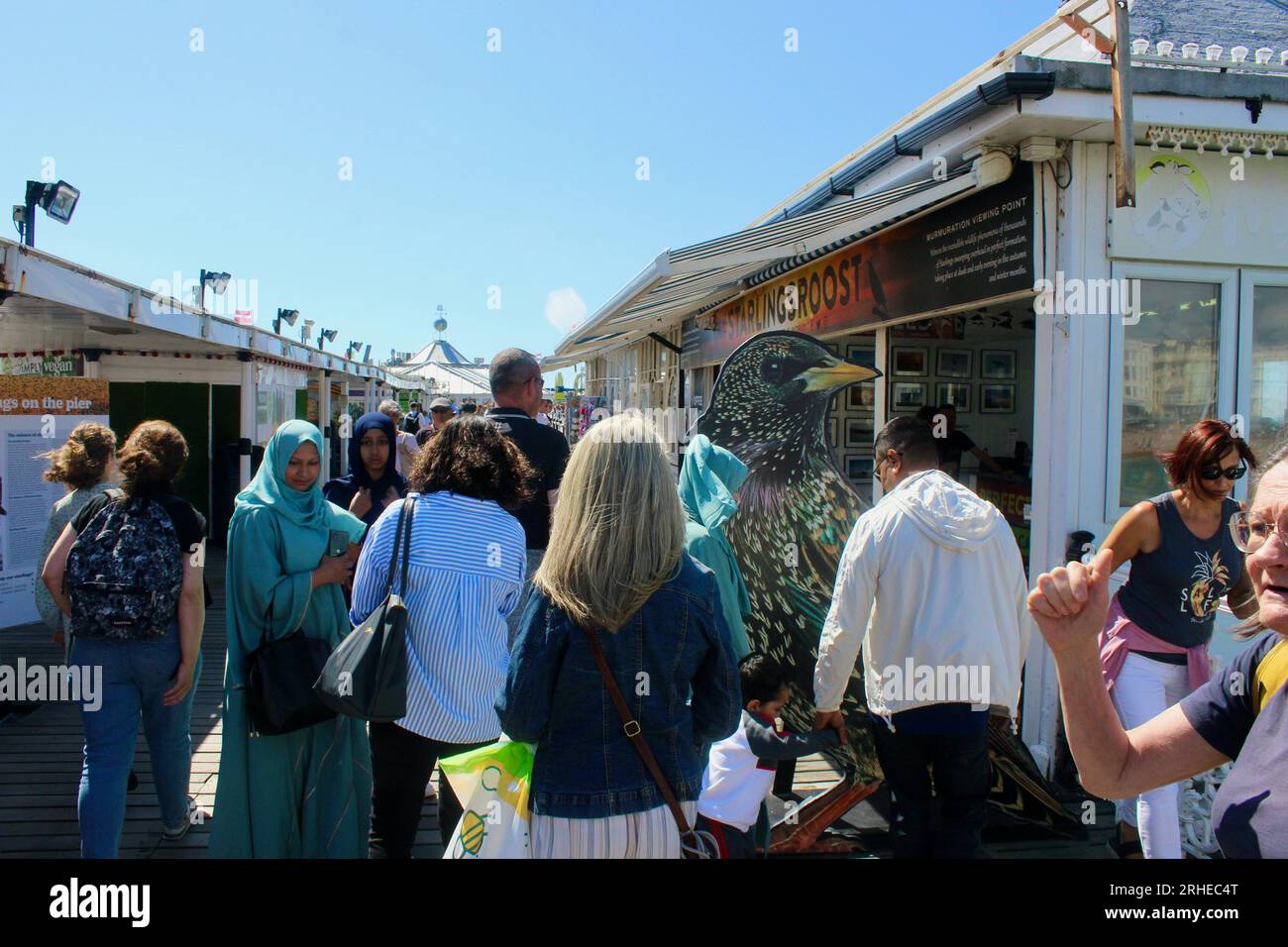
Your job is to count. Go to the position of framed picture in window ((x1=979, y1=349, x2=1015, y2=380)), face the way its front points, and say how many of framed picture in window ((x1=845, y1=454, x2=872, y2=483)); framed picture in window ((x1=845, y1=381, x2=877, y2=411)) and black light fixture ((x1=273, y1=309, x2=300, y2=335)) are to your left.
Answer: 0

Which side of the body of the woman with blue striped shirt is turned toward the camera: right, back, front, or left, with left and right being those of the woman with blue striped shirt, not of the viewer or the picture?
back

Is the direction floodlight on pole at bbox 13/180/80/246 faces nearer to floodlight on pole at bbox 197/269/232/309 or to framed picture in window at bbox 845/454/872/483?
the framed picture in window

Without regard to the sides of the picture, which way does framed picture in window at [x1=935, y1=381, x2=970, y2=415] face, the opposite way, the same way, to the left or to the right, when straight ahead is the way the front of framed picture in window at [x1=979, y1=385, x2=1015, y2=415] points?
the same way

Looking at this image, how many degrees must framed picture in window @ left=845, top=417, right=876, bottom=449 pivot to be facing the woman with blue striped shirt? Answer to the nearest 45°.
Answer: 0° — it already faces them

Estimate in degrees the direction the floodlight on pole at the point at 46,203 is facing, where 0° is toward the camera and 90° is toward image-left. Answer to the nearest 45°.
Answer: approximately 315°

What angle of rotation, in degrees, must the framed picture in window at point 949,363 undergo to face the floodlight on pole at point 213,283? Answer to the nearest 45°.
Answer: approximately 90° to its right

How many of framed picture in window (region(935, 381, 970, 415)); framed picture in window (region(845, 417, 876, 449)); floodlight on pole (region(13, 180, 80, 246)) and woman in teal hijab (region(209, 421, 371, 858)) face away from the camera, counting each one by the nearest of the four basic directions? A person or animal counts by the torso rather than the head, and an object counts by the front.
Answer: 0

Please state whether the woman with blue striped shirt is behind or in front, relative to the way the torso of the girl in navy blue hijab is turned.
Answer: in front

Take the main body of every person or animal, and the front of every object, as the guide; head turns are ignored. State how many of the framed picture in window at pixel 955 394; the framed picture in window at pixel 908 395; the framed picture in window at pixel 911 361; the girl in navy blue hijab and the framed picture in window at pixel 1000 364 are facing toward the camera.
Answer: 5

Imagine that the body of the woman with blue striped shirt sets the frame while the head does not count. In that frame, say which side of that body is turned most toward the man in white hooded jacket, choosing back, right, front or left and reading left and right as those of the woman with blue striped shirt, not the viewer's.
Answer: right

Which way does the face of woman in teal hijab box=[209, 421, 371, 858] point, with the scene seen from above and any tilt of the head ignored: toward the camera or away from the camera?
toward the camera

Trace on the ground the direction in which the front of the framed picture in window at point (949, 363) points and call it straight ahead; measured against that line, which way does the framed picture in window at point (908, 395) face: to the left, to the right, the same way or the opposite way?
the same way

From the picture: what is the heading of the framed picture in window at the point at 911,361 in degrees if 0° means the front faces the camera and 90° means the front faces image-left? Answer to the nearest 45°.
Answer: approximately 0°

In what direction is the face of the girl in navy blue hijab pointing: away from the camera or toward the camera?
toward the camera

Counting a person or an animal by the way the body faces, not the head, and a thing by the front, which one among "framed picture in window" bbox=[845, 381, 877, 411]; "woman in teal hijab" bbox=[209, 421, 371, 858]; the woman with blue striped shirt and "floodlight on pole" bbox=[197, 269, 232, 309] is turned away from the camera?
the woman with blue striped shirt

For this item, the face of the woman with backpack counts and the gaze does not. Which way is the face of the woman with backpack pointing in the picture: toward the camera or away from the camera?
away from the camera

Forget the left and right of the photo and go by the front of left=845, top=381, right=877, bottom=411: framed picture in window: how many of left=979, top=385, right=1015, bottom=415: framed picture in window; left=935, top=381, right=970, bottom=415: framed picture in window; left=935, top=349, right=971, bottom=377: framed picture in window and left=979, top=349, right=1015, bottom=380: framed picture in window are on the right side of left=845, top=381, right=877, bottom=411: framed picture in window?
0
